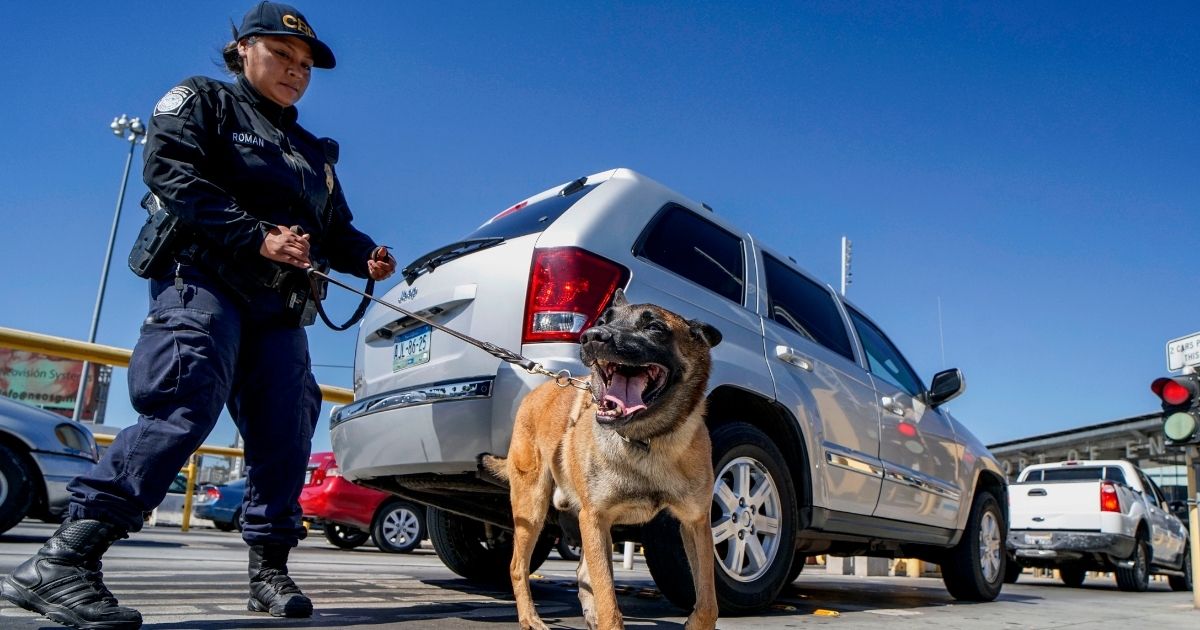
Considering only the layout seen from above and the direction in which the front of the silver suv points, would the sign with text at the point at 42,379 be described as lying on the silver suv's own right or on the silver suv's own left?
on the silver suv's own left

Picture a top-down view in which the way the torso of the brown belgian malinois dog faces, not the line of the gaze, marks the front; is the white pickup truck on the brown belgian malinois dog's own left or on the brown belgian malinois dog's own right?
on the brown belgian malinois dog's own left

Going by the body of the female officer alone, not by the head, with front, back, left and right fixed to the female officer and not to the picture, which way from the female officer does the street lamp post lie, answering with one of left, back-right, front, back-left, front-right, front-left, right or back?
back-left

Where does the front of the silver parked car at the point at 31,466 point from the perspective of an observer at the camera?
facing to the right of the viewer

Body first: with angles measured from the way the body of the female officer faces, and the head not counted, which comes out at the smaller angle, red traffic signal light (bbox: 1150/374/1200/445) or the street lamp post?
the red traffic signal light

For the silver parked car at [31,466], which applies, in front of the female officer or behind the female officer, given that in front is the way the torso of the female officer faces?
behind

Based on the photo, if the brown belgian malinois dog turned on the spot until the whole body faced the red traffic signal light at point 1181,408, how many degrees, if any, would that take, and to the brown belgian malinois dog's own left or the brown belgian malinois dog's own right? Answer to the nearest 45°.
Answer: approximately 90° to the brown belgian malinois dog's own left

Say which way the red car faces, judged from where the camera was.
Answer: facing away from the viewer and to the right of the viewer

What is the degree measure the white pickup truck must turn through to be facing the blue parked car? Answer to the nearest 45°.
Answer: approximately 135° to its left

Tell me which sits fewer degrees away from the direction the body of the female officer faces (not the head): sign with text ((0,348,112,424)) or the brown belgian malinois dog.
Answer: the brown belgian malinois dog

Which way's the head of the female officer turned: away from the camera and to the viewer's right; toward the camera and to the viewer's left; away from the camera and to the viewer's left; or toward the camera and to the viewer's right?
toward the camera and to the viewer's right
